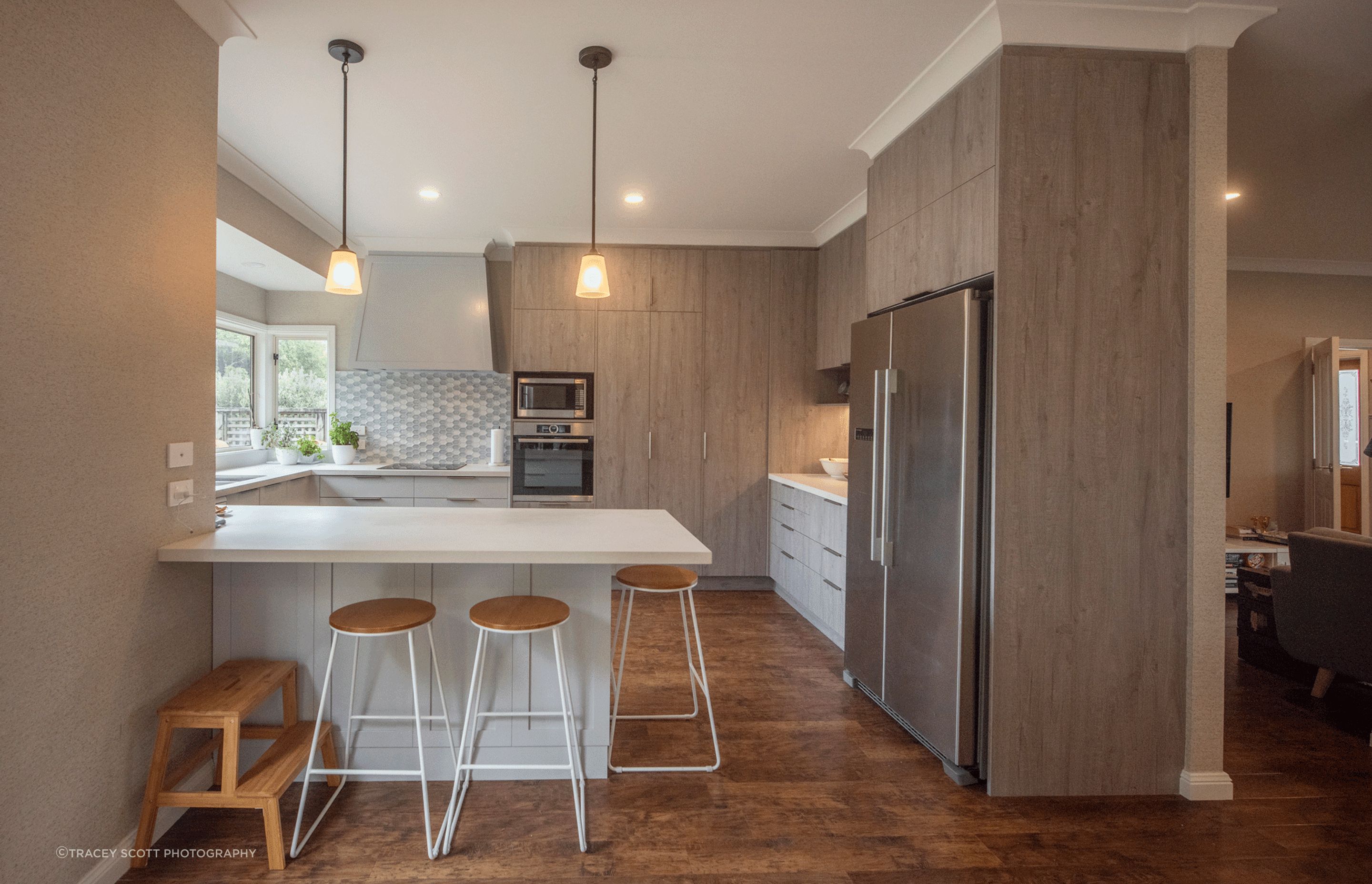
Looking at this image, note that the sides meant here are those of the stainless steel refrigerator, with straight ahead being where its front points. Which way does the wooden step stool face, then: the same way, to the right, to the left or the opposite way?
the opposite way

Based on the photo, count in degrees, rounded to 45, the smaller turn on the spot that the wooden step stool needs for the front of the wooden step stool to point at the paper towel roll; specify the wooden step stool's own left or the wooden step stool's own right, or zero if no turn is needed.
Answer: approximately 45° to the wooden step stool's own left

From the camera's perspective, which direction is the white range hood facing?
toward the camera

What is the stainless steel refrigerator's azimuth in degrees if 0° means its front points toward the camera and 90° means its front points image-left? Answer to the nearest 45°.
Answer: approximately 45°

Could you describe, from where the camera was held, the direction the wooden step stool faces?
facing to the right of the viewer

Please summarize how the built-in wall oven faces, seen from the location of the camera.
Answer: facing the viewer

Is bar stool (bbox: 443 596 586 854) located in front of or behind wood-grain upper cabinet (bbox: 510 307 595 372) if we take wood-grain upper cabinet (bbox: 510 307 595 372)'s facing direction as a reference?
in front

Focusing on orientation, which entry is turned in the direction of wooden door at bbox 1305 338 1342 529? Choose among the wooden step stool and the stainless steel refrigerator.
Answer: the wooden step stool

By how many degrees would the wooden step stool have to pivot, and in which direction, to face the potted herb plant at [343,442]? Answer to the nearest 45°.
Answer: approximately 90° to its left

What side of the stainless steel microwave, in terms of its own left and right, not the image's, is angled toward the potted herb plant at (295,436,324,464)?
right

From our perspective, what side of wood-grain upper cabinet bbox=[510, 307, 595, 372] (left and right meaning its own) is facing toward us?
front

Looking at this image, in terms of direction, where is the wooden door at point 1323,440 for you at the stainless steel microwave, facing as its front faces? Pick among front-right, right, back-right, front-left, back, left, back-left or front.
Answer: left
